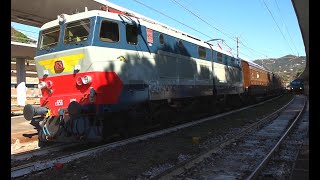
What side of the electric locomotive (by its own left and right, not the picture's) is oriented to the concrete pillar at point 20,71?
right

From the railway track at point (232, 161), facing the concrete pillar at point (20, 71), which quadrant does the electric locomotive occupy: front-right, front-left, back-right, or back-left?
front-right

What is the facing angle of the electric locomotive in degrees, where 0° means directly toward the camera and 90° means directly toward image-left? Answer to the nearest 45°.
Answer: approximately 45°
